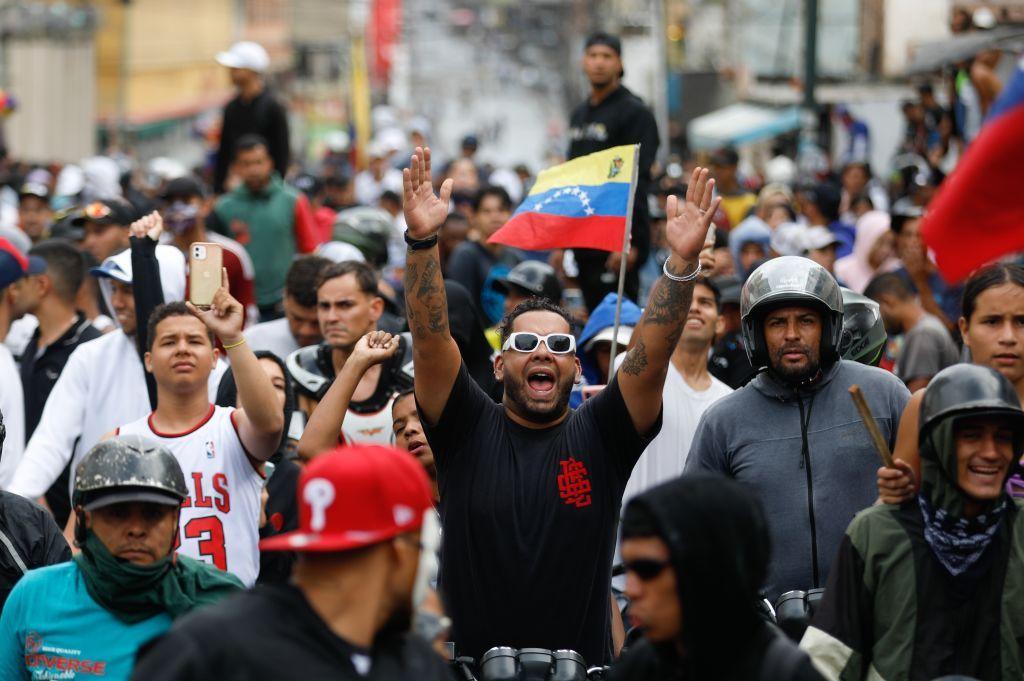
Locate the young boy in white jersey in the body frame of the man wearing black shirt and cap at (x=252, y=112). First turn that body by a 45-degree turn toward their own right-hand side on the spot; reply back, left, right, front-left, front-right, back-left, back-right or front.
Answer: left

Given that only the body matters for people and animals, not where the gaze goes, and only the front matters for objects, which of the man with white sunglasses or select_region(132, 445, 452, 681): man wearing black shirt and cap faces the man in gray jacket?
the man wearing black shirt and cap

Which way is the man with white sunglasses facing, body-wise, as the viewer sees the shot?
toward the camera

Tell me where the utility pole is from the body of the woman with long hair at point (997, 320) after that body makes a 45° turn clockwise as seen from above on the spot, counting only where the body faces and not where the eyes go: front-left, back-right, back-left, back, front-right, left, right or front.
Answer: back-right

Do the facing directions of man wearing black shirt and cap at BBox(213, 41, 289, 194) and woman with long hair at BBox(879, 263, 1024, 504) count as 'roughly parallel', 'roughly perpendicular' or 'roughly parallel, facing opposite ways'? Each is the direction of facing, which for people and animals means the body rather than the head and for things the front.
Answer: roughly parallel

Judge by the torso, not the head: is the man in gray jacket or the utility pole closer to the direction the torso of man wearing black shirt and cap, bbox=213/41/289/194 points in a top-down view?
the man in gray jacket

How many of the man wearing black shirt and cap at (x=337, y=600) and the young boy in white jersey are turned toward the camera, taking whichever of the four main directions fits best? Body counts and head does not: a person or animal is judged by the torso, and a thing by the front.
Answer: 1

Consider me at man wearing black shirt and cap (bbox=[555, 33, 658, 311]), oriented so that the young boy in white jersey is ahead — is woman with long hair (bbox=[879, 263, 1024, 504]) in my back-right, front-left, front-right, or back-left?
front-left

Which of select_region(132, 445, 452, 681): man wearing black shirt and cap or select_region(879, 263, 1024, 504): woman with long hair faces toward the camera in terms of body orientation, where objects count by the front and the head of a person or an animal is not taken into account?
the woman with long hair

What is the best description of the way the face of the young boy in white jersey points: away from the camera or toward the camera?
toward the camera

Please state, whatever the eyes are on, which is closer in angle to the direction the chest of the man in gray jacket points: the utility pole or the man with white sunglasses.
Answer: the man with white sunglasses

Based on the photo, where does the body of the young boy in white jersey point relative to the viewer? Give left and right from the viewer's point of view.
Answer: facing the viewer

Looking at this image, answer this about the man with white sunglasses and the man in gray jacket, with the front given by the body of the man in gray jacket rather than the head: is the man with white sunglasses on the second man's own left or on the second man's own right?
on the second man's own right

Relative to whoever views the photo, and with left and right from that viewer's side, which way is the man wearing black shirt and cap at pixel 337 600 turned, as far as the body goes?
facing away from the viewer and to the right of the viewer

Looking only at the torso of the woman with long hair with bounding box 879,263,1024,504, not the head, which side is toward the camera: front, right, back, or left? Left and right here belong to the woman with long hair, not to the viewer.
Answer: front

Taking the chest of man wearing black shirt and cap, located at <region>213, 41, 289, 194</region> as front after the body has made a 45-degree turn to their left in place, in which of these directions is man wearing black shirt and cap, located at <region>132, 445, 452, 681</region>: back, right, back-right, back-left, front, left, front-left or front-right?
front

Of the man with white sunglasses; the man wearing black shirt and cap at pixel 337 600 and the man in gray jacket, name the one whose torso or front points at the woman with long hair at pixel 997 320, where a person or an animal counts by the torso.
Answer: the man wearing black shirt and cap

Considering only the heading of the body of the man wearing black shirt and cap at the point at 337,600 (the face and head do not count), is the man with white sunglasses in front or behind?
in front

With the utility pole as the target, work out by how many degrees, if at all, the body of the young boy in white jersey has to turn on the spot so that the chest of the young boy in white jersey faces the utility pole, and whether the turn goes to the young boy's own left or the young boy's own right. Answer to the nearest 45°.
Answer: approximately 135° to the young boy's own left

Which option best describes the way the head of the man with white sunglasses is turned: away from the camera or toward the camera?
toward the camera
